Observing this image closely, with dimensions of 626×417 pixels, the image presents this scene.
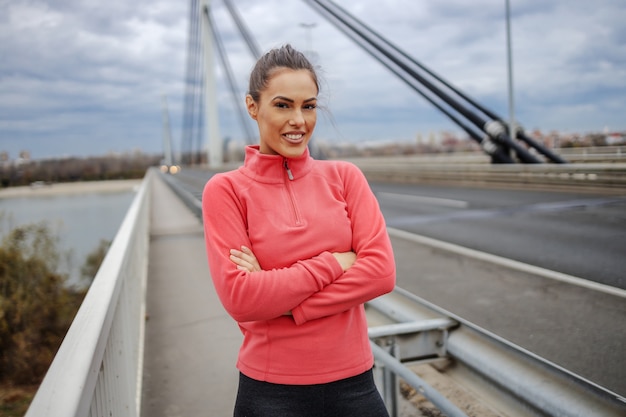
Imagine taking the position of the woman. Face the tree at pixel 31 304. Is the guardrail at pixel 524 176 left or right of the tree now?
right

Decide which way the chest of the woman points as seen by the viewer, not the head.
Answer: toward the camera

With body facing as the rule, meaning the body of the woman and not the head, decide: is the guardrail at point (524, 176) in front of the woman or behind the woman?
behind
